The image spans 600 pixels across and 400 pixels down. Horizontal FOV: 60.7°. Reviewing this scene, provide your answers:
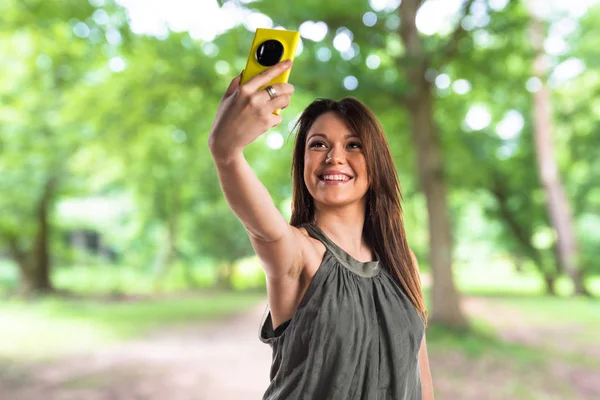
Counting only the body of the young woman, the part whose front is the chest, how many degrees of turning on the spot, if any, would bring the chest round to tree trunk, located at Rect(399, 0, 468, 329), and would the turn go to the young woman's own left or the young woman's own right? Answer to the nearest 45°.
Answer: approximately 135° to the young woman's own left

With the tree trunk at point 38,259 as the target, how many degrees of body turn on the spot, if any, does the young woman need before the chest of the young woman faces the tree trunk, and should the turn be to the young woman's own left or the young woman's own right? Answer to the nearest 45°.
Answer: approximately 180°

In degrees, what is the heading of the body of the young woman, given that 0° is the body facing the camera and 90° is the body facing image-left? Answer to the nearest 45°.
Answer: approximately 315°

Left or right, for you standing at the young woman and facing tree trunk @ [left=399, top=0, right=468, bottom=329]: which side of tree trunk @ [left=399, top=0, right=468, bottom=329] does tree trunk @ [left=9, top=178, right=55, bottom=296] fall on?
left

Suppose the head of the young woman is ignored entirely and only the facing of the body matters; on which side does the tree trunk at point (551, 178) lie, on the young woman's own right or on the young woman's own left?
on the young woman's own left
